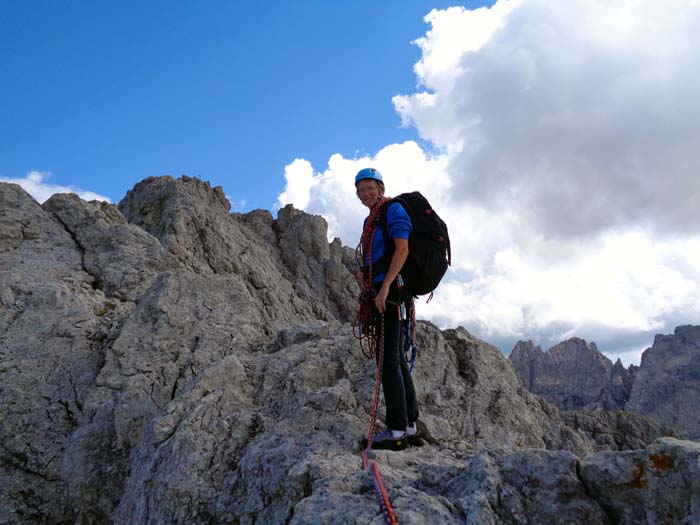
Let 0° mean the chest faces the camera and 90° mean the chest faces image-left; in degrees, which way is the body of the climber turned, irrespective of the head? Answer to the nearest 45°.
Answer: approximately 90°
